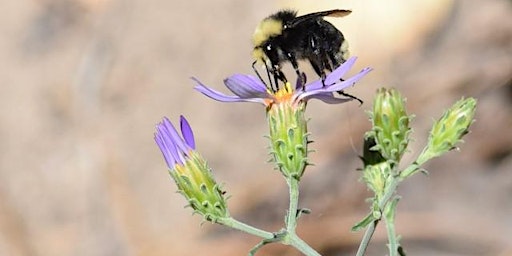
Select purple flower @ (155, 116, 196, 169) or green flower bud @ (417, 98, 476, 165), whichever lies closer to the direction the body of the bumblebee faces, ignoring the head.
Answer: the purple flower

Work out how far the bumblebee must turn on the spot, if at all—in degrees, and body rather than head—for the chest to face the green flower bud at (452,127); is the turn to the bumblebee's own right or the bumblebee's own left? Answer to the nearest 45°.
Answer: approximately 135° to the bumblebee's own right

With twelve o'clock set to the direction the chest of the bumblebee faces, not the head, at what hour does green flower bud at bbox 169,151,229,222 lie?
The green flower bud is roughly at 12 o'clock from the bumblebee.

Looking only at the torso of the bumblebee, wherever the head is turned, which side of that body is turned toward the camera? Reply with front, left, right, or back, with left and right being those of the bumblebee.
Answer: left
